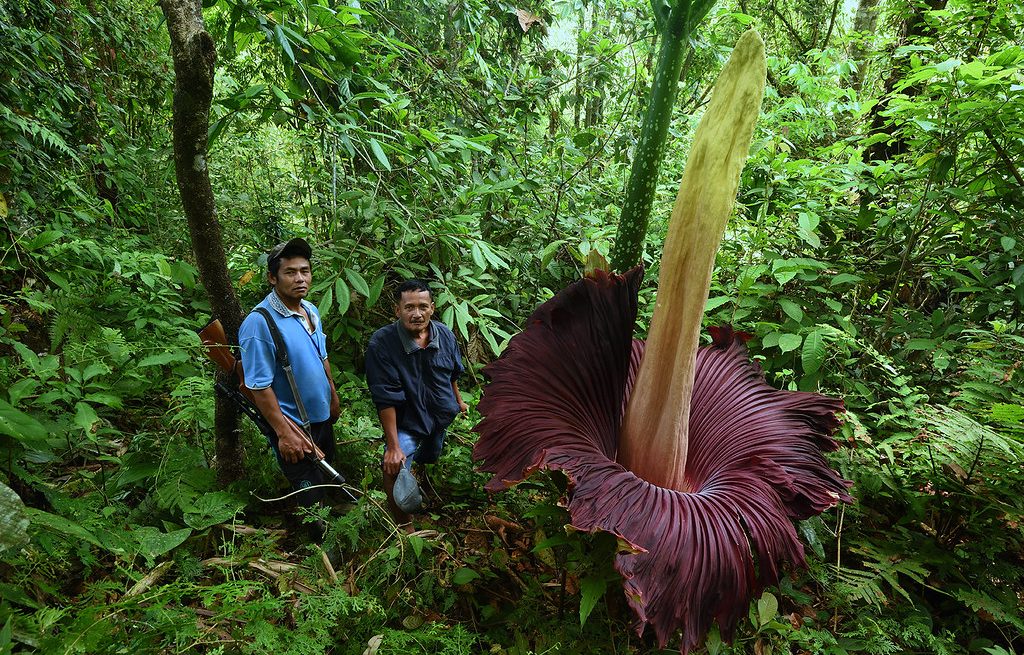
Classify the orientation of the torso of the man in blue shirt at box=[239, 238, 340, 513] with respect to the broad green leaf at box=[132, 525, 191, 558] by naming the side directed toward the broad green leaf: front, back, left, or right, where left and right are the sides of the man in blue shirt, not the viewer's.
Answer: right

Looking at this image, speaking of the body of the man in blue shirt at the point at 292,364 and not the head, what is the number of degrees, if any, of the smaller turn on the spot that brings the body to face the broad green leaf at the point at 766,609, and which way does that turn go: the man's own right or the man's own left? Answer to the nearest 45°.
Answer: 0° — they already face it

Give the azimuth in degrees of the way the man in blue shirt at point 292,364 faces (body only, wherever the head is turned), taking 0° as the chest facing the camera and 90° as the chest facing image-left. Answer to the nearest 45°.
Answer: approximately 315°
